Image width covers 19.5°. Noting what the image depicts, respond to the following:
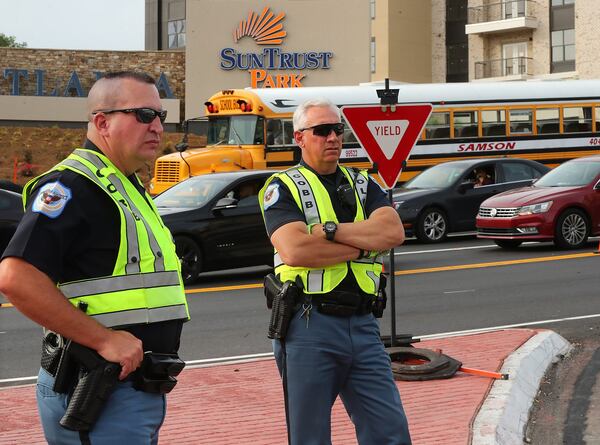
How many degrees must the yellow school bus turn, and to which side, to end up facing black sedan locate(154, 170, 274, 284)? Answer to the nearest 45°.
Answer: approximately 45° to its left

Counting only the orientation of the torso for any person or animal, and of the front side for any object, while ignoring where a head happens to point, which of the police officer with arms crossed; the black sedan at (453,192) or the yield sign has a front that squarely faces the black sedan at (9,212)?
the black sedan at (453,192)

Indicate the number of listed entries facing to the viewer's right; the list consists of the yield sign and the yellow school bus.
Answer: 0

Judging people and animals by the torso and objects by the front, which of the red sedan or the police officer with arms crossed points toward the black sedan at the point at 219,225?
the red sedan

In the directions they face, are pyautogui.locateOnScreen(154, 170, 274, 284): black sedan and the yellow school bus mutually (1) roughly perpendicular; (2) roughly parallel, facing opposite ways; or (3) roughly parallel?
roughly parallel

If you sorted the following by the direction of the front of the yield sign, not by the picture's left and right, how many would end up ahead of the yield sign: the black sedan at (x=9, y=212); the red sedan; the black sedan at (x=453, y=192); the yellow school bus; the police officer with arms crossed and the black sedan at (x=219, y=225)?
1

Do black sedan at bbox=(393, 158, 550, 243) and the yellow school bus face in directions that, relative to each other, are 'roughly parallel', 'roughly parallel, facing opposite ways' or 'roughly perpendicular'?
roughly parallel

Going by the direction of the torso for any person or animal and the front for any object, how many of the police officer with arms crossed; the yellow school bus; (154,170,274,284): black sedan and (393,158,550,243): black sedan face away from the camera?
0

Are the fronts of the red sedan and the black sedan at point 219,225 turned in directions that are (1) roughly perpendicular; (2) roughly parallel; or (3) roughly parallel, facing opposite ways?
roughly parallel

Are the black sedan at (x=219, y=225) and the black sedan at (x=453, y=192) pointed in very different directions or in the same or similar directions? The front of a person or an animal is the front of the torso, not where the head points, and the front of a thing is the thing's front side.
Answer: same or similar directions

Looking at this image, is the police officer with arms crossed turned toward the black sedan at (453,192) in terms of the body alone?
no

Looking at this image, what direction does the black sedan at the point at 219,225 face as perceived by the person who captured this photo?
facing the viewer and to the left of the viewer

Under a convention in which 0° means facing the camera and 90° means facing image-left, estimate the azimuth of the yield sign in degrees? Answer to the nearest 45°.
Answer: approximately 0°

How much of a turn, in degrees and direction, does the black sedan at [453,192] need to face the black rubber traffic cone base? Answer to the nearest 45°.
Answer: approximately 45° to its left

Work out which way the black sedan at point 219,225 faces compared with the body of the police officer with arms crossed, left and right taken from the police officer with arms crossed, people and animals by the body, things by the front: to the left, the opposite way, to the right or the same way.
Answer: to the right
